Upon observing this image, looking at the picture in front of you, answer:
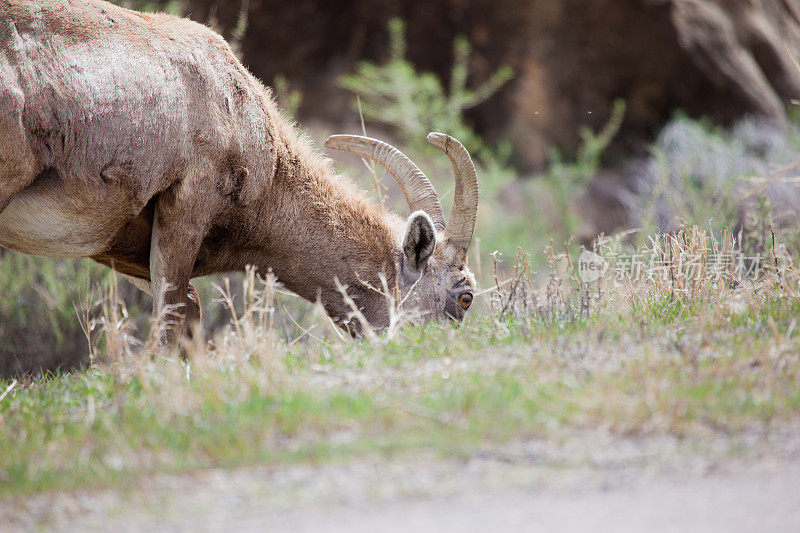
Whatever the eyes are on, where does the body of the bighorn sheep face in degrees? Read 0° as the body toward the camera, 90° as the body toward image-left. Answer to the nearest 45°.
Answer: approximately 270°
